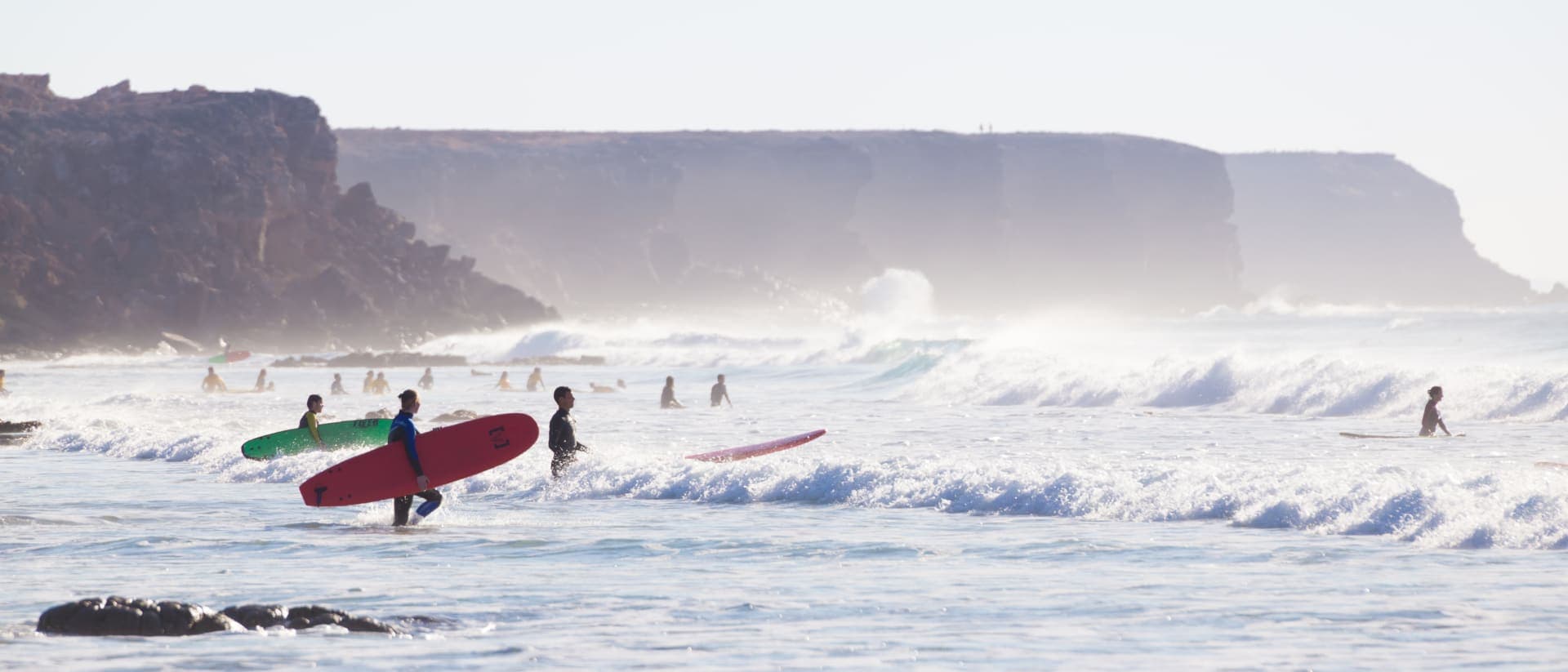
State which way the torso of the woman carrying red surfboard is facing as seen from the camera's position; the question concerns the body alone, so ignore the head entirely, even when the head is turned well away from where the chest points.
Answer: to the viewer's right

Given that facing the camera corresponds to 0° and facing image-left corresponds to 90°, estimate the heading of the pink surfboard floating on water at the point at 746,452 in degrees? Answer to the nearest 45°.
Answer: approximately 270°

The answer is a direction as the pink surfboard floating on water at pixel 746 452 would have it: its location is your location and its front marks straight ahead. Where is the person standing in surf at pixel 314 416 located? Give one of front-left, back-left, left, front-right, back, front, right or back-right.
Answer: back

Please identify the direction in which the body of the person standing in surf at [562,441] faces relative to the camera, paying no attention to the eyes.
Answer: to the viewer's right

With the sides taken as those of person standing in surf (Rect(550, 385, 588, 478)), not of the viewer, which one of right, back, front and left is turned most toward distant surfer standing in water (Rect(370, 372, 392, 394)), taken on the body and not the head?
left

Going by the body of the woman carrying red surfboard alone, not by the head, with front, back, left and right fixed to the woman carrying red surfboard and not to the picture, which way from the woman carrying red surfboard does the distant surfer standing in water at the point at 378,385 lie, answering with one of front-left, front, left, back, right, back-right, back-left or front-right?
left

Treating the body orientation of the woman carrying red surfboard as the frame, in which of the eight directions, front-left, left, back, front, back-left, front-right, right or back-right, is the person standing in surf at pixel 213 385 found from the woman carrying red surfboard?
left
